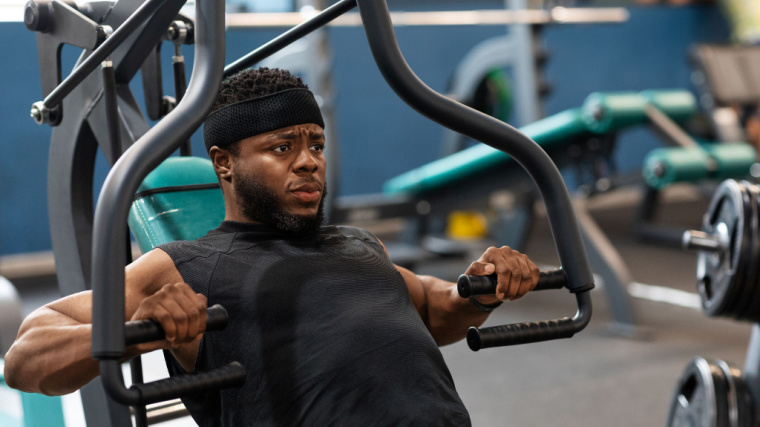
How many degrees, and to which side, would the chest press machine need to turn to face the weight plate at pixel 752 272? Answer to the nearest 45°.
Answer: approximately 45° to its left

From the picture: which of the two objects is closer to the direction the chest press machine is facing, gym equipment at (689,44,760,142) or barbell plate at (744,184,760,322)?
the barbell plate

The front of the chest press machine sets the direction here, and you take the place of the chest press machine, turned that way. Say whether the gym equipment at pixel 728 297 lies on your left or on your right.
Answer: on your left

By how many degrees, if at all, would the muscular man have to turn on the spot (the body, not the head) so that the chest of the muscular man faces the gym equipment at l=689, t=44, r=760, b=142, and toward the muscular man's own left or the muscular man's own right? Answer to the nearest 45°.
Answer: approximately 90° to the muscular man's own left

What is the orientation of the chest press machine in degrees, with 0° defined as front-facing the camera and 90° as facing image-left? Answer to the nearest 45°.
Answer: approximately 315°

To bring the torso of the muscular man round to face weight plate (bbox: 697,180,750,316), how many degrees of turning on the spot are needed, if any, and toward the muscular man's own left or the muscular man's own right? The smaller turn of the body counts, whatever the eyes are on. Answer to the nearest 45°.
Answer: approximately 90° to the muscular man's own left

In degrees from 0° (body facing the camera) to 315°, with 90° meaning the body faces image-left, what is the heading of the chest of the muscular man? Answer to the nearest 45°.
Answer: approximately 315°

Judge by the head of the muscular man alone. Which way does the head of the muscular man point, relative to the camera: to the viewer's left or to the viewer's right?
to the viewer's right

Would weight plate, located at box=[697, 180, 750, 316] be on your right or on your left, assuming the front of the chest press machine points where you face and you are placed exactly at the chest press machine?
on your left

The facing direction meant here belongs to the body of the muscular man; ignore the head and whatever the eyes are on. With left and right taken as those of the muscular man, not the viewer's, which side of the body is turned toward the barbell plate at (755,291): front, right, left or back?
left

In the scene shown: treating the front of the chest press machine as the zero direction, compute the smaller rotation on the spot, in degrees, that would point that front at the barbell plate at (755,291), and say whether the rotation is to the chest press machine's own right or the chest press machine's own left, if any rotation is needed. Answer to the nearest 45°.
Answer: approximately 45° to the chest press machine's own left
